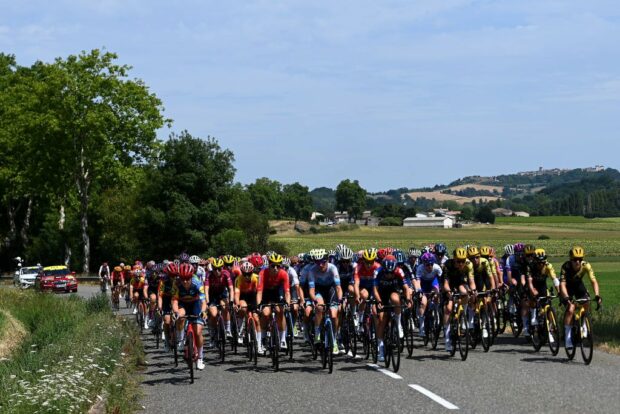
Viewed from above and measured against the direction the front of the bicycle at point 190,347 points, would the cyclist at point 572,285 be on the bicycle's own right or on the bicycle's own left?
on the bicycle's own left

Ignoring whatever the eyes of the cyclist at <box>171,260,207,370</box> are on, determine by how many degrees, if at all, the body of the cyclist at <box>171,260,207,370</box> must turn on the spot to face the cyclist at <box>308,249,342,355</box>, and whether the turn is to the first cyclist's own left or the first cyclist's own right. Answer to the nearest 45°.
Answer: approximately 90° to the first cyclist's own left

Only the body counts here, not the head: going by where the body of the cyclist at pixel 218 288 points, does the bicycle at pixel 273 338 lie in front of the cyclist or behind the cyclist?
in front

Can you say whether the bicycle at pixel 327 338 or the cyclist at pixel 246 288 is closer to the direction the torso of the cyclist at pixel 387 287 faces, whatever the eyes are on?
the bicycle

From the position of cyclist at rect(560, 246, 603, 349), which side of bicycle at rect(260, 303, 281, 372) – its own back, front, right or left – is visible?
left

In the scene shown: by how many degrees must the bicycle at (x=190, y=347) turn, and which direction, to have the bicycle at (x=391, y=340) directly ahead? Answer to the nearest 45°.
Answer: approximately 90° to its left

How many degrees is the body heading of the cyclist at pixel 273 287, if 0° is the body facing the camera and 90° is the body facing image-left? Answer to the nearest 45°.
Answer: approximately 0°
